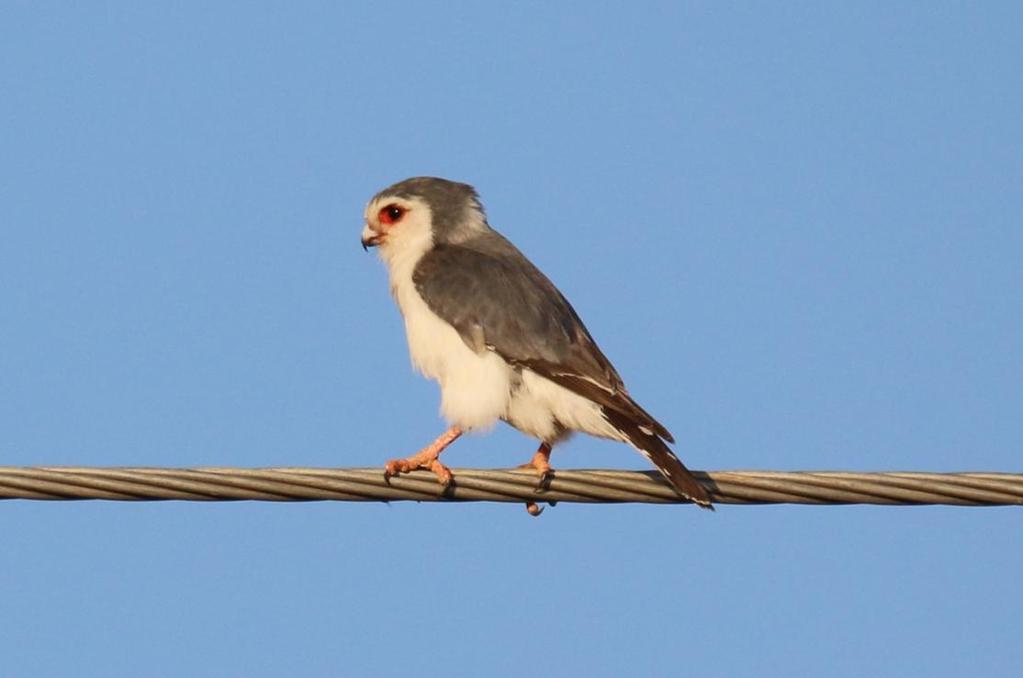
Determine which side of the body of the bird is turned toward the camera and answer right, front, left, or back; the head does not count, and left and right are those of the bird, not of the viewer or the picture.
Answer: left
